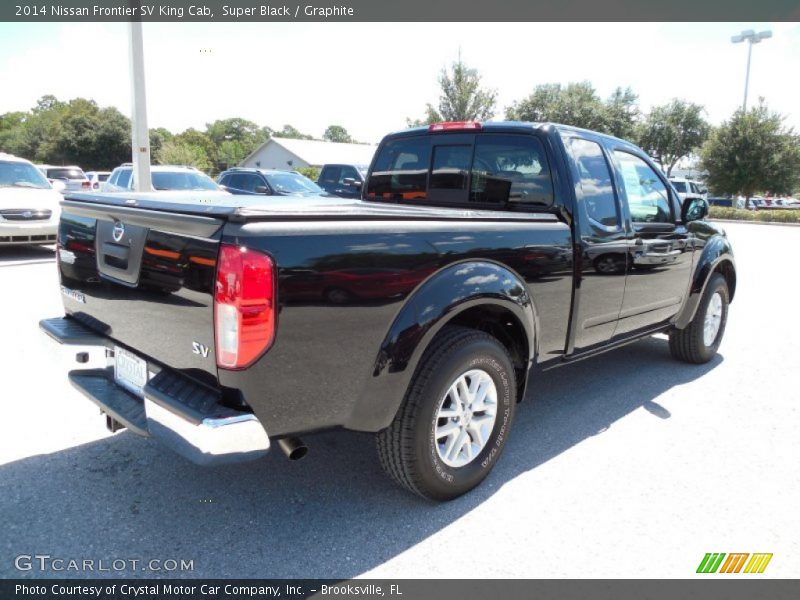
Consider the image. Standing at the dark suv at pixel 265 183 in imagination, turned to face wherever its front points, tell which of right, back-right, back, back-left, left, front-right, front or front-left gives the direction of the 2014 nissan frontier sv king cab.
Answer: front-right

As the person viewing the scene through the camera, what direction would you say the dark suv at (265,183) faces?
facing the viewer and to the right of the viewer

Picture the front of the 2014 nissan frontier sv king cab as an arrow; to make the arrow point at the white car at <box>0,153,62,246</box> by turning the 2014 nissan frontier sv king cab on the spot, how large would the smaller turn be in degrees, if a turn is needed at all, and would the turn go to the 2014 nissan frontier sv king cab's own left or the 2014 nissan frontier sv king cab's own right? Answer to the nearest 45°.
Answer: approximately 90° to the 2014 nissan frontier sv king cab's own left

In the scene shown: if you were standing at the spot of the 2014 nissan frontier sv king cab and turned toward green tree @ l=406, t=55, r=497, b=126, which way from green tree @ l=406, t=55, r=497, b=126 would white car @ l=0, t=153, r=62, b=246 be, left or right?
left

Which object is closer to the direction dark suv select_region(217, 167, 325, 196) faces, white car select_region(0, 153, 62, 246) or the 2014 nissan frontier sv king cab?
the 2014 nissan frontier sv king cab

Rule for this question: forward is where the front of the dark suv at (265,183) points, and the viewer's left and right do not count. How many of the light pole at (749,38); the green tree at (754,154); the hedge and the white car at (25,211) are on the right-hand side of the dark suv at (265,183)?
1

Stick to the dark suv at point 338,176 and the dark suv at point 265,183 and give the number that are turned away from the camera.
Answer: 0

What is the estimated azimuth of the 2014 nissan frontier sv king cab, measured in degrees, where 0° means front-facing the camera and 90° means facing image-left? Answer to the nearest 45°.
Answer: approximately 225°

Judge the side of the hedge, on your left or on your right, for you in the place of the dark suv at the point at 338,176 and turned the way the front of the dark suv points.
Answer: on your left
